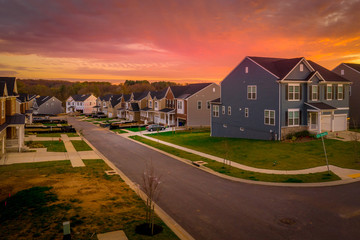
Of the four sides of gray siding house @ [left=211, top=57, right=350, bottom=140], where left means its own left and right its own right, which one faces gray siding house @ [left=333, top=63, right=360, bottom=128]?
left

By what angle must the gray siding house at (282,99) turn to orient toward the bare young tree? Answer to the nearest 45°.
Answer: approximately 45° to its right

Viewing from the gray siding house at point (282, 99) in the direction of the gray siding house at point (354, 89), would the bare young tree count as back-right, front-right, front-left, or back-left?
back-right

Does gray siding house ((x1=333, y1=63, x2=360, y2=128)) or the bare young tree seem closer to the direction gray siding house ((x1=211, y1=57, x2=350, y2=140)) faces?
the bare young tree

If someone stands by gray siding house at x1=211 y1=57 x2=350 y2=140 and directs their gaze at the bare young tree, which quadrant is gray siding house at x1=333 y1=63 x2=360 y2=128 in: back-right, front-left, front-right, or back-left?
back-left

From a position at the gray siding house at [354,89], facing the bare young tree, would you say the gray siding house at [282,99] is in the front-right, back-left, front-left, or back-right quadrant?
front-right
